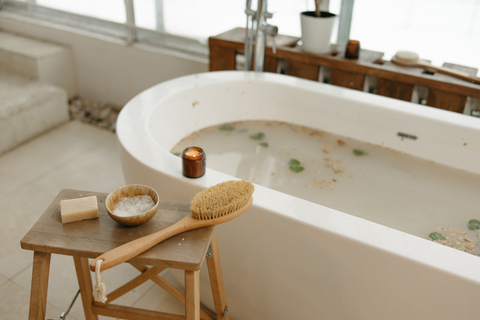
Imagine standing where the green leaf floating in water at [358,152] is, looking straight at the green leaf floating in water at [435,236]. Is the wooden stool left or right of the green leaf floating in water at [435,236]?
right

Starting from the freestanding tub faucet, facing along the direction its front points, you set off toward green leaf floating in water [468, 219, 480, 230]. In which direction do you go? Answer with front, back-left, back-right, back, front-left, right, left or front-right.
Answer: front-left

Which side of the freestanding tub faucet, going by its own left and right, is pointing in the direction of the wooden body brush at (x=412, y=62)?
left

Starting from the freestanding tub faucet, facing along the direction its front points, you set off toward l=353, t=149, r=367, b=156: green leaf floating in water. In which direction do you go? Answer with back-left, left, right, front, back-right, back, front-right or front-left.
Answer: front-left

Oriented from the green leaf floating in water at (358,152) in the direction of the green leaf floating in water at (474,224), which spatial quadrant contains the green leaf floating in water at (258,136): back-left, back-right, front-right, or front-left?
back-right

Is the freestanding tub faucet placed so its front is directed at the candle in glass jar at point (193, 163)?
yes

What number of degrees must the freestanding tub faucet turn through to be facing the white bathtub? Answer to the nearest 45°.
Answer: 0° — it already faces it

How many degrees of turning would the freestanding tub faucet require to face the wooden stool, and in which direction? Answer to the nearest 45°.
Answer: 0° — it already faces it

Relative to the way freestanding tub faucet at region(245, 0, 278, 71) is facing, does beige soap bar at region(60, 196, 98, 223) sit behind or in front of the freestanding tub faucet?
in front
